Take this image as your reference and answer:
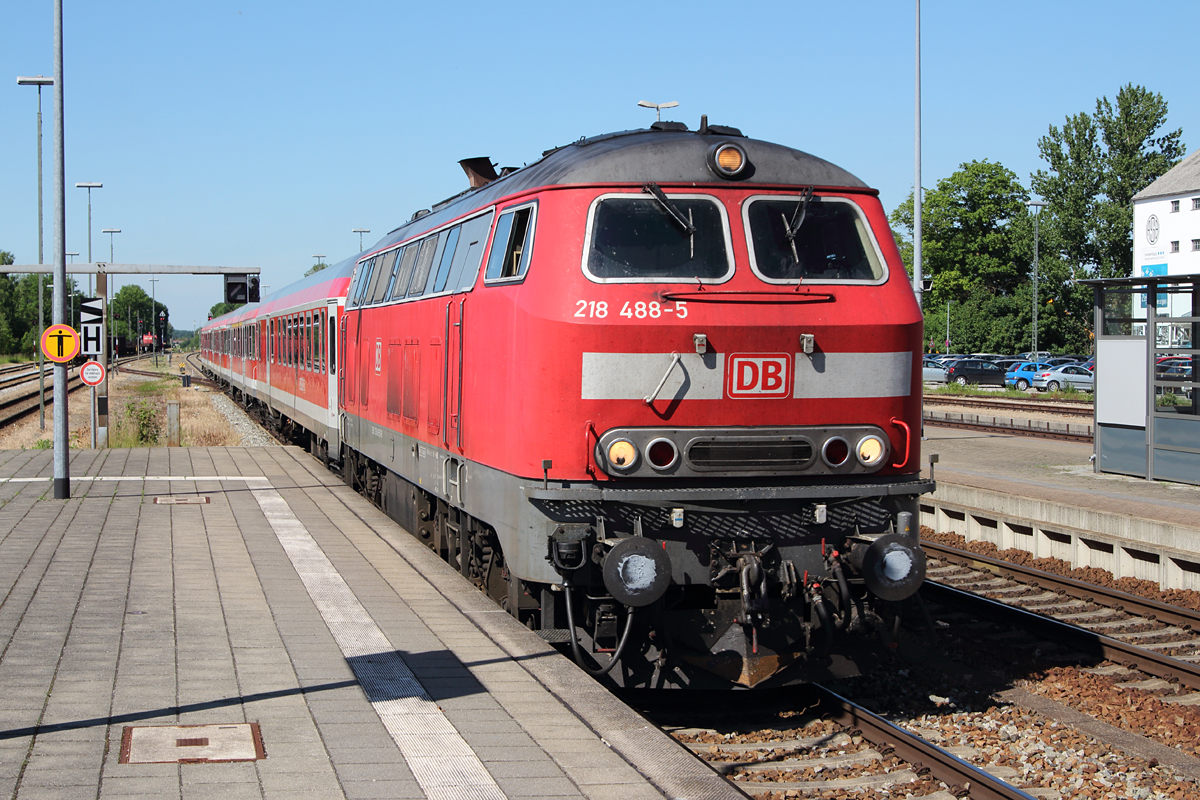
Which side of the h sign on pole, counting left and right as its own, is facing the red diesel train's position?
front

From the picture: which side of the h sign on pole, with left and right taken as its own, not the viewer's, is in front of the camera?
front

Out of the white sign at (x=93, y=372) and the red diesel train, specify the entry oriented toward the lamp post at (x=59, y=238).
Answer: the white sign

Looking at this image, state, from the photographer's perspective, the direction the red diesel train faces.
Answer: facing the viewer and to the right of the viewer

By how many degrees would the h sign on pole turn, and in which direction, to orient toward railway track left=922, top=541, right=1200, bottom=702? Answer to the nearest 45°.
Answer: approximately 45° to its left

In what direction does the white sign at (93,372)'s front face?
toward the camera

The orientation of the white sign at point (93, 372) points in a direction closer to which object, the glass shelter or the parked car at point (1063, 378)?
the glass shelter

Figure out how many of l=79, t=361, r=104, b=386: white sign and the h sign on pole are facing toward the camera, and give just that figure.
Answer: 2

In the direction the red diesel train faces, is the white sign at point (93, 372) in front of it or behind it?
behind

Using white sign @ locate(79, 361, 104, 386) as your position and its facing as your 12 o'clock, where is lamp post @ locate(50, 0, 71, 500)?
The lamp post is roughly at 12 o'clock from the white sign.

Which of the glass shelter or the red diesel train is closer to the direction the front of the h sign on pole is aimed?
the red diesel train

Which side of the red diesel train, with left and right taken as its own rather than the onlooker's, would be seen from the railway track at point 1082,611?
left

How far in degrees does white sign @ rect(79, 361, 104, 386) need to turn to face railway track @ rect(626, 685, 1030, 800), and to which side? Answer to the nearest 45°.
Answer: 0° — it already faces it
